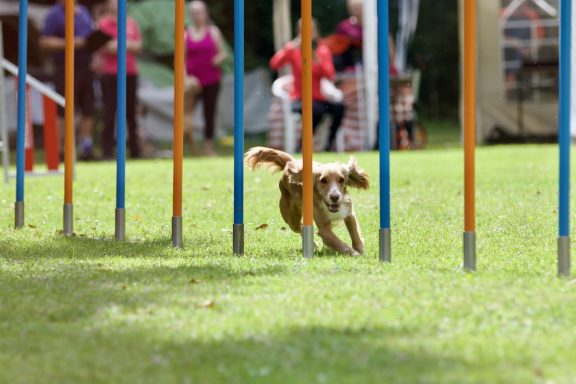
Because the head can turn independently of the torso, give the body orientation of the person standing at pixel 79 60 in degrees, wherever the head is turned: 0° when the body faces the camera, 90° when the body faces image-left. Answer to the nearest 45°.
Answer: approximately 0°

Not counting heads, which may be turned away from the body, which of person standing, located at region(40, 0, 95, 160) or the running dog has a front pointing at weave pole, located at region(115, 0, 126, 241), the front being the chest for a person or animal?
the person standing

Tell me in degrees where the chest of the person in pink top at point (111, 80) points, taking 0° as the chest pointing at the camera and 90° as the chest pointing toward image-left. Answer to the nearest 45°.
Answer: approximately 0°

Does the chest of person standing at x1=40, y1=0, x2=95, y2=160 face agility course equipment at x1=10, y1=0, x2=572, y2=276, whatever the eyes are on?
yes

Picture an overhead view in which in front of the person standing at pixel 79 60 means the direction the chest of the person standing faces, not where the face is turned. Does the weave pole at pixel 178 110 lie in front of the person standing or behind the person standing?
in front

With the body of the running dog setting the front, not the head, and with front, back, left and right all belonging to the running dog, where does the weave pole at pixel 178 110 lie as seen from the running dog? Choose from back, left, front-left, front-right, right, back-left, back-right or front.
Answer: back-right

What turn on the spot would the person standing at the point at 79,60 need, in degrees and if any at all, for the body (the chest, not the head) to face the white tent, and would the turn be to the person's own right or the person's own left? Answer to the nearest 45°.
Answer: approximately 90° to the person's own left

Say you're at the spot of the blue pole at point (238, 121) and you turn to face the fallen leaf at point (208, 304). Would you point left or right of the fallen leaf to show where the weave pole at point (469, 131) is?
left

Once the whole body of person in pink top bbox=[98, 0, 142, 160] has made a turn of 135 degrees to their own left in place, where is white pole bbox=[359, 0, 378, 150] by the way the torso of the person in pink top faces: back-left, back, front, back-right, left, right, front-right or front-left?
front-right

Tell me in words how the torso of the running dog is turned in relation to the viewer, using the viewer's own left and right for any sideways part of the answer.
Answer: facing the viewer and to the right of the viewer

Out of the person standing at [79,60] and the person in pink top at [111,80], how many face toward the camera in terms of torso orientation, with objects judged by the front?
2

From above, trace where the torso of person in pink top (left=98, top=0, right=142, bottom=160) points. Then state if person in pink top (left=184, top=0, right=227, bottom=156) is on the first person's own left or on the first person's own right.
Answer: on the first person's own left

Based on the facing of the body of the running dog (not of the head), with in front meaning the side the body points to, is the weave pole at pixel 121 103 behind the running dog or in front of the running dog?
behind
